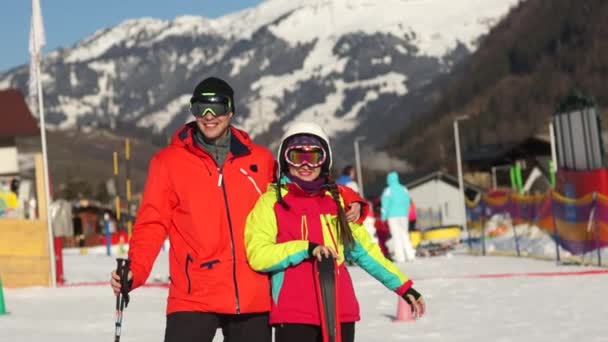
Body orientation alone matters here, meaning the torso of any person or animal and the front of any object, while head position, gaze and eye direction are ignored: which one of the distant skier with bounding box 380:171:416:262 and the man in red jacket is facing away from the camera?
the distant skier

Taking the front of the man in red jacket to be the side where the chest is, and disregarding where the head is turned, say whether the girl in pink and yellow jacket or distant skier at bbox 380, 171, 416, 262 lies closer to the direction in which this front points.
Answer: the girl in pink and yellow jacket

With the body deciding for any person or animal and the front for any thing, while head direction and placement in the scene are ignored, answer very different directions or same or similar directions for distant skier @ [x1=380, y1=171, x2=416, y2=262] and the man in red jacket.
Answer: very different directions

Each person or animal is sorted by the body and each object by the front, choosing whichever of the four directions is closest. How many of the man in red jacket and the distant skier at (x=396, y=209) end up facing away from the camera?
1

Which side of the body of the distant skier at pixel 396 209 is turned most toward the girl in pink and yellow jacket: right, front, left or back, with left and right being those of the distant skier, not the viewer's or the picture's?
back

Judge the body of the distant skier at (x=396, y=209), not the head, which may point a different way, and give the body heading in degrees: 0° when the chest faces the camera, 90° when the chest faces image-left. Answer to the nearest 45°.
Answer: approximately 180°

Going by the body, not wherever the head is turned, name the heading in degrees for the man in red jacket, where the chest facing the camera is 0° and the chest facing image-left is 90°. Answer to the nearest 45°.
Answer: approximately 0°

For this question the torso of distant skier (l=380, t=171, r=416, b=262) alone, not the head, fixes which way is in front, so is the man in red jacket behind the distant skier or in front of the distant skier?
behind
